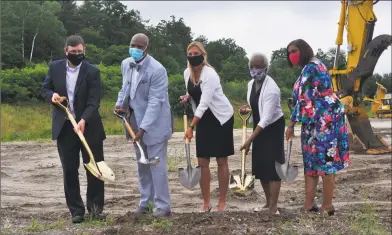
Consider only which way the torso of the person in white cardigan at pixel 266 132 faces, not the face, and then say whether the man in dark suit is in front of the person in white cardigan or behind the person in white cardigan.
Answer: in front

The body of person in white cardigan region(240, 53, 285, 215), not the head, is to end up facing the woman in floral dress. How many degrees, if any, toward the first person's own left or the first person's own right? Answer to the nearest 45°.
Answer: approximately 135° to the first person's own left

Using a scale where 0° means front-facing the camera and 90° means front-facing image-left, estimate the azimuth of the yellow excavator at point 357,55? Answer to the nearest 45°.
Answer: approximately 90°

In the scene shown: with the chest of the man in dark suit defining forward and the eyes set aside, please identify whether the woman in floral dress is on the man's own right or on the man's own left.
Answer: on the man's own left

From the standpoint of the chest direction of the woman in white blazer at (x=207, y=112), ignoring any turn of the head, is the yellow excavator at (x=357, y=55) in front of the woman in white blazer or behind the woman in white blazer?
behind
